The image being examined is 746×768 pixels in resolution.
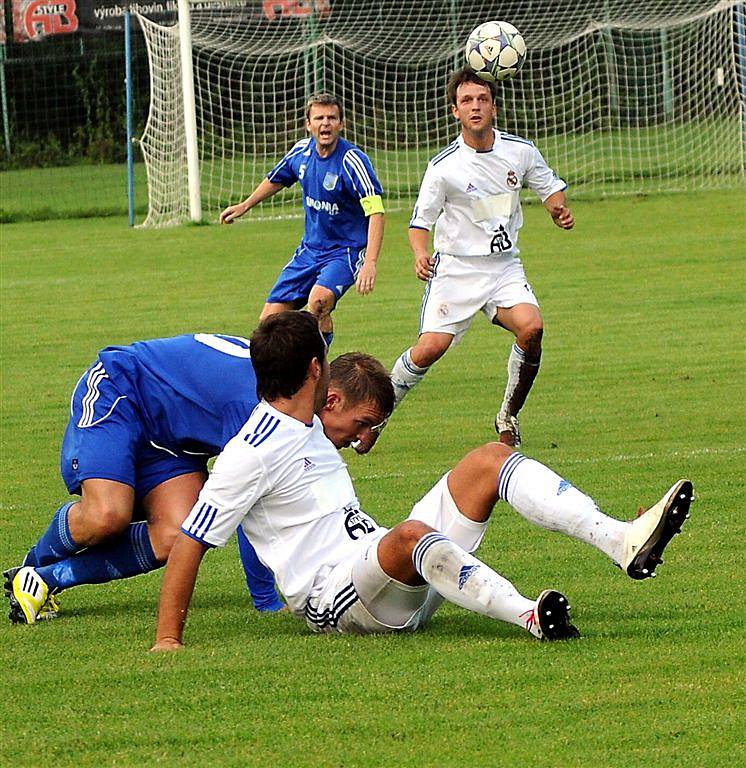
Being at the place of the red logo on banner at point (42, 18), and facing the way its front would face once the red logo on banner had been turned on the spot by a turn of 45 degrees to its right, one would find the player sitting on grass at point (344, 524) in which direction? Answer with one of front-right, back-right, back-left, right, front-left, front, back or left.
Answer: front-left

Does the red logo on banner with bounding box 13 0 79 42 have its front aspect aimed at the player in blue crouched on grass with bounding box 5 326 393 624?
yes

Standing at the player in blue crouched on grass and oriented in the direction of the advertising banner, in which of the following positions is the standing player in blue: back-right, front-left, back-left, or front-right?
front-right

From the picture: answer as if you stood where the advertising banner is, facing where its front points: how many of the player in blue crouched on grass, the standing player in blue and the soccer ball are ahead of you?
3

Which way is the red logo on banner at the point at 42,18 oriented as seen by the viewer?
toward the camera

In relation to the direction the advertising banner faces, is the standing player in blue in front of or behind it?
in front

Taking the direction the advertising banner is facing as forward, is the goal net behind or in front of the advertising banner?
in front

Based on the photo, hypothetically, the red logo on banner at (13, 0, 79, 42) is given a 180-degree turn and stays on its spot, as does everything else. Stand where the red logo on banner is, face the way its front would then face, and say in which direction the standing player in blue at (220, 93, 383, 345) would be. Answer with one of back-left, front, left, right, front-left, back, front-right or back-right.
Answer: back

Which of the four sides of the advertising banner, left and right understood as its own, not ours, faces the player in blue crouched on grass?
front

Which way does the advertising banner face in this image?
toward the camera

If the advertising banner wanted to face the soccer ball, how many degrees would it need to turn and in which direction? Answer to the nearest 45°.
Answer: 0° — it already faces it

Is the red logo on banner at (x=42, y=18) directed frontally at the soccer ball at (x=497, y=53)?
yes

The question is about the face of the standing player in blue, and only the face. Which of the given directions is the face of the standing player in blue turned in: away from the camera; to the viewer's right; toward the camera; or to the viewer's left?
toward the camera

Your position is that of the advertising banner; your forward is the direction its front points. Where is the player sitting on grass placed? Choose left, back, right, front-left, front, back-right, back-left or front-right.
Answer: front

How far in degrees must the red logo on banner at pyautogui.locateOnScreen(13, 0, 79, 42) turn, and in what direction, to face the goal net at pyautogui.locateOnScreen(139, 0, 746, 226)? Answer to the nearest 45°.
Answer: approximately 45° to its left
